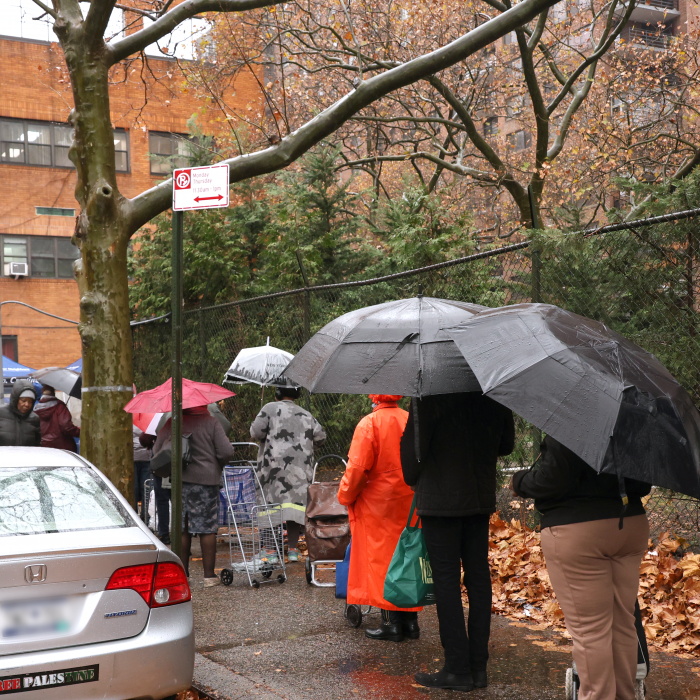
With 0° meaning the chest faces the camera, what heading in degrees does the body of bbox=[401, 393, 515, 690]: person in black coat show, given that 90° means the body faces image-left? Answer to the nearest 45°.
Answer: approximately 135°

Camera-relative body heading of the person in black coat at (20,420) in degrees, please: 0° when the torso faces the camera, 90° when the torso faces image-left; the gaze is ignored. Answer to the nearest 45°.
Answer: approximately 315°

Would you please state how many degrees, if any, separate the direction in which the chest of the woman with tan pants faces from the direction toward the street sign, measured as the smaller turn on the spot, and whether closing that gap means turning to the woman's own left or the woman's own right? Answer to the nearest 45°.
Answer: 0° — they already face it

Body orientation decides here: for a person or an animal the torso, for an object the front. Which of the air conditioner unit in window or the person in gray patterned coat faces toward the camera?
the air conditioner unit in window

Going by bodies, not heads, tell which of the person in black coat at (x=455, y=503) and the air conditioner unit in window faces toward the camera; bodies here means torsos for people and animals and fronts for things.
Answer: the air conditioner unit in window

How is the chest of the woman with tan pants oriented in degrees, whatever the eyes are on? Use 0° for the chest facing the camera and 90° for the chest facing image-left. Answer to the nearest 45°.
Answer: approximately 135°

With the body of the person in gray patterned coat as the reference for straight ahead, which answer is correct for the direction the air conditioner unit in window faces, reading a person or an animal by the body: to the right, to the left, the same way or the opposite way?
the opposite way

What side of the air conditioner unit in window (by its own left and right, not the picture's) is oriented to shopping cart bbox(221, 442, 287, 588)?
front

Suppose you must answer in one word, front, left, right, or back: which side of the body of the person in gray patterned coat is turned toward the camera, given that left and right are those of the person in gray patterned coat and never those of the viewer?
back

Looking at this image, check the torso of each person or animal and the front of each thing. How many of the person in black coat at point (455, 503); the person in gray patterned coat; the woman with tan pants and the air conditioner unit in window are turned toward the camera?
1

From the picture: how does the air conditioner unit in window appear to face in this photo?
toward the camera

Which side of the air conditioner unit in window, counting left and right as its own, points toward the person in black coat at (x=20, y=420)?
front

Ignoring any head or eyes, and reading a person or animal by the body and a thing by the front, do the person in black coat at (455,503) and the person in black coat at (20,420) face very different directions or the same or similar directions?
very different directions
